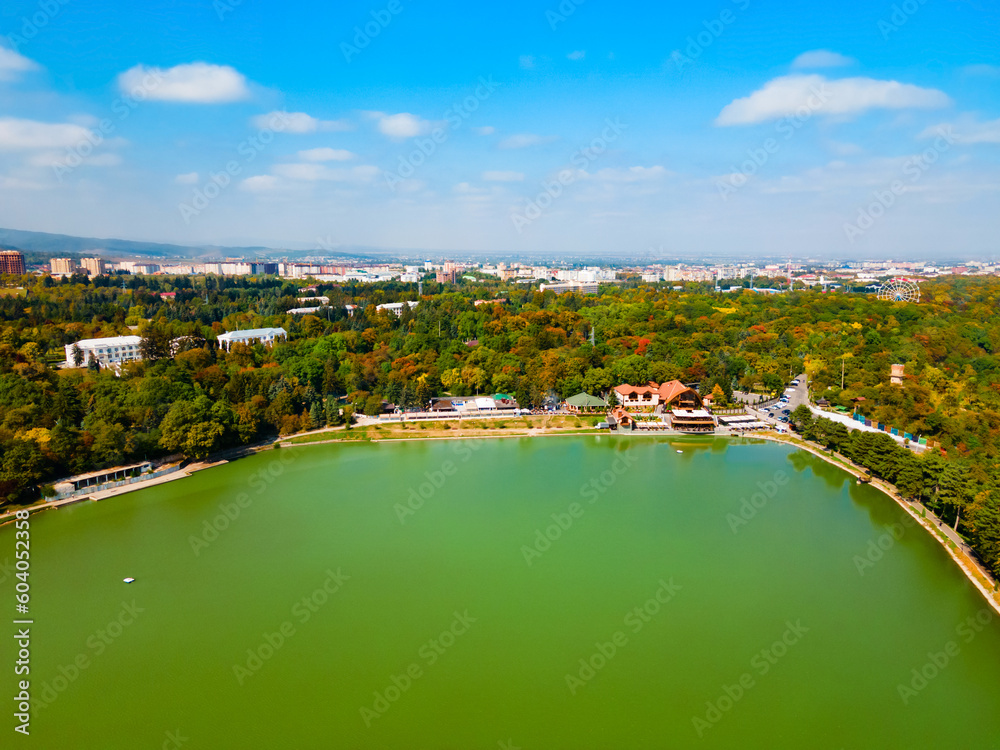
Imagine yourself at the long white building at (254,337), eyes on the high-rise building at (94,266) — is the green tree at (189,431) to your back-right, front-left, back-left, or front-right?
back-left

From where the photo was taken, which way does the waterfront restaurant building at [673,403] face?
toward the camera

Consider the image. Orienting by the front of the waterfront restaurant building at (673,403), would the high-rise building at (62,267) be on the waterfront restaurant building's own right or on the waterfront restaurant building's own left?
on the waterfront restaurant building's own right

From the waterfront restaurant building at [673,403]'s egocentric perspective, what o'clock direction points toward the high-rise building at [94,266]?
The high-rise building is roughly at 4 o'clock from the waterfront restaurant building.

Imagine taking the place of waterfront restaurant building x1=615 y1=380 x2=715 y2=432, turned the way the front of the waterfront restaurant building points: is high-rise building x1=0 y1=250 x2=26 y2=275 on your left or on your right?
on your right

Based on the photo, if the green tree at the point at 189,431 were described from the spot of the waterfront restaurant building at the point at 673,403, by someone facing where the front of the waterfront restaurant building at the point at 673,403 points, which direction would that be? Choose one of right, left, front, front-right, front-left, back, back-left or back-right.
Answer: front-right

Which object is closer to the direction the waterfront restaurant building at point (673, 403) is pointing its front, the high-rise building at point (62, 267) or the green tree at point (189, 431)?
the green tree

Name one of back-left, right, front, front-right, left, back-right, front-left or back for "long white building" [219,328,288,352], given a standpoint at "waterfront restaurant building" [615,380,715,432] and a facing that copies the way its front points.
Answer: right

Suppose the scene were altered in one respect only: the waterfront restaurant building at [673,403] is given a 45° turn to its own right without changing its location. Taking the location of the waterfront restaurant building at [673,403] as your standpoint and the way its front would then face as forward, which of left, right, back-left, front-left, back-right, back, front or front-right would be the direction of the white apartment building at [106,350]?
front-right
